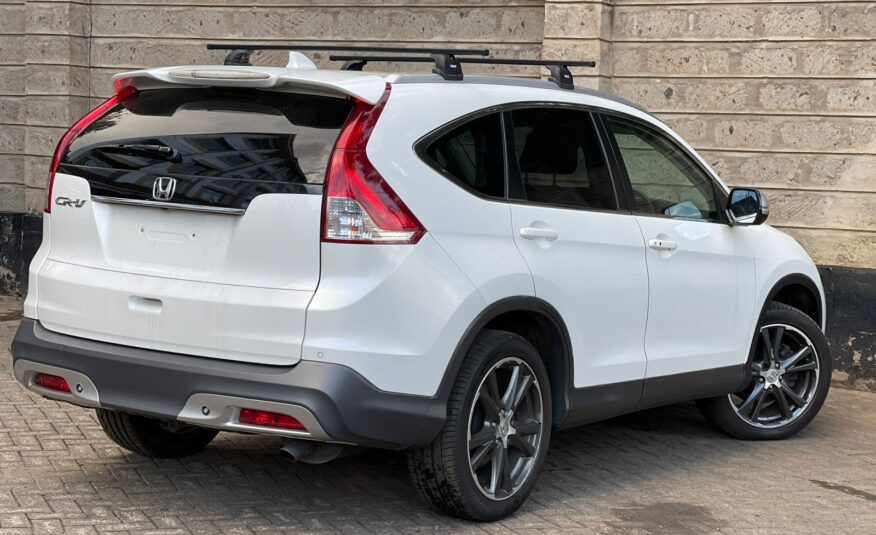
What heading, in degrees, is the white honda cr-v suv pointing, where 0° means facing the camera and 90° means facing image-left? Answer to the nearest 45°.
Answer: approximately 225°
